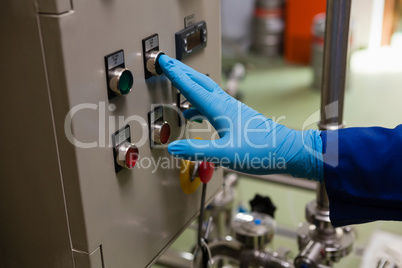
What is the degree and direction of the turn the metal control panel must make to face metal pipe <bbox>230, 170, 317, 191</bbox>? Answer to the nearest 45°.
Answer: approximately 90° to its left

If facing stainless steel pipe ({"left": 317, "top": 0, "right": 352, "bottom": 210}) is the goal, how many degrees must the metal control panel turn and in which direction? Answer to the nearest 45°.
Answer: approximately 90° to its left

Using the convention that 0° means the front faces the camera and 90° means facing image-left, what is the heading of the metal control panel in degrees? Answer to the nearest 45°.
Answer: approximately 315°

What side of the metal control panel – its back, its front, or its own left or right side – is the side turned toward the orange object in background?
left
